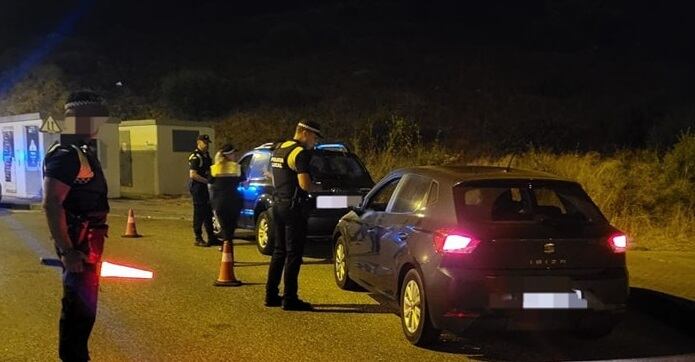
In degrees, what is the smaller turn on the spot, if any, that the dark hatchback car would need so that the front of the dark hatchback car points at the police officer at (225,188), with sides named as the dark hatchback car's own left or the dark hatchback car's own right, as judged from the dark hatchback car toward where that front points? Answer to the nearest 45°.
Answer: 0° — it already faces them

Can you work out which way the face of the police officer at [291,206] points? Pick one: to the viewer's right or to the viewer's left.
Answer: to the viewer's right

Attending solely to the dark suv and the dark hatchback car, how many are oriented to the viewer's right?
0

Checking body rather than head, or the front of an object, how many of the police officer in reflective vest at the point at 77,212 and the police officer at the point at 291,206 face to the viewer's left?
0

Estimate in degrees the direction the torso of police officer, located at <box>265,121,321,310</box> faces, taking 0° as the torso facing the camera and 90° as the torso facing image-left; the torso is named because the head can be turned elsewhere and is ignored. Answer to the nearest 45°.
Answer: approximately 225°

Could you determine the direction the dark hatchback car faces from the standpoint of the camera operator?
facing away from the viewer and to the left of the viewer

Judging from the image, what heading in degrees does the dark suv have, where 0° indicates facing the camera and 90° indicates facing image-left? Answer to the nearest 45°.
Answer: approximately 135°

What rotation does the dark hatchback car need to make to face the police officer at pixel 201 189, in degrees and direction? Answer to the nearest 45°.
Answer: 0° — it already faces them
